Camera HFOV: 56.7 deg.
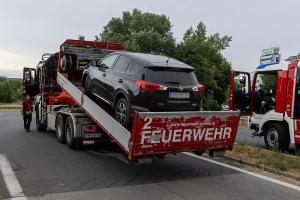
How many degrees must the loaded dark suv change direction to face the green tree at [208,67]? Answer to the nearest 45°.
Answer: approximately 45° to its right

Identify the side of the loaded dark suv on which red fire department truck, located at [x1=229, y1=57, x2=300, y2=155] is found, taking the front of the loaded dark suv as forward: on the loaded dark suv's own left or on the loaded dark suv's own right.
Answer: on the loaded dark suv's own right

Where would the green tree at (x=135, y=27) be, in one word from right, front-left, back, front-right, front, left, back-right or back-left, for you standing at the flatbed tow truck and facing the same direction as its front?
front-right

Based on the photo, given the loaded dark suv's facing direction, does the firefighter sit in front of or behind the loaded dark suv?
in front

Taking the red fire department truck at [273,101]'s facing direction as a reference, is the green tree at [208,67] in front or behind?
in front

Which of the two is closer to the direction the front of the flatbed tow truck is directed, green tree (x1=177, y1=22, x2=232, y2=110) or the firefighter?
the firefighter

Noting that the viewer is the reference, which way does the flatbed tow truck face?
facing away from the viewer and to the left of the viewer
